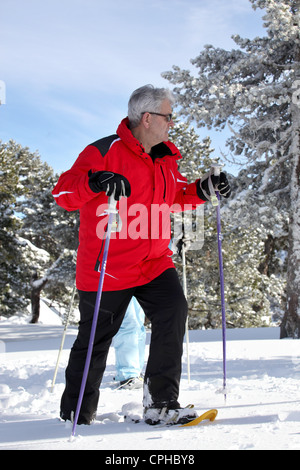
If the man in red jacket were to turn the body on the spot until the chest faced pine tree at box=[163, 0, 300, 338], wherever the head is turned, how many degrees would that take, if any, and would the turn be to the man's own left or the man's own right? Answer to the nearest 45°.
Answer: approximately 135° to the man's own left

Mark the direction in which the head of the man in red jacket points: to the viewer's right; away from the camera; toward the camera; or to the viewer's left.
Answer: to the viewer's right

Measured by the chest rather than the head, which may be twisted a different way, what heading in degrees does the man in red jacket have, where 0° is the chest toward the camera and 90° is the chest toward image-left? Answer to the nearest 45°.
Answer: approximately 315°

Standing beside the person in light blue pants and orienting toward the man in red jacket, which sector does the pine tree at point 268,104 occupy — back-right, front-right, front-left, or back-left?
back-left

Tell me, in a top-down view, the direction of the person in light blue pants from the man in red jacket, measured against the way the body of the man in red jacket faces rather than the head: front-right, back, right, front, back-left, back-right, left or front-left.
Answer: back-left
